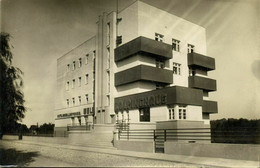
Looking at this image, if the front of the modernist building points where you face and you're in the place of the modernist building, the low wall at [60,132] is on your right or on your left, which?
on your right
